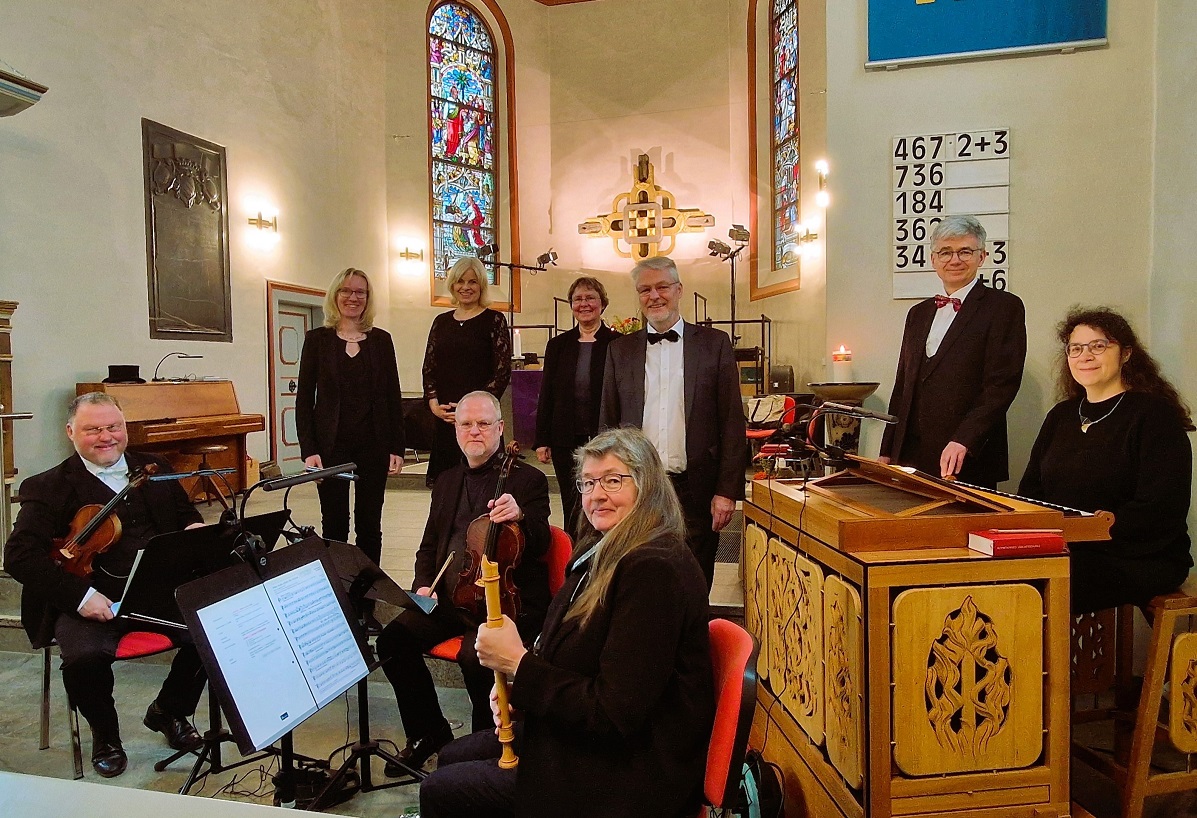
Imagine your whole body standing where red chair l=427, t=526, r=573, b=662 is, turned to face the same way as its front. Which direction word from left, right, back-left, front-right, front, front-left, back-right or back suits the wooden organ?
left

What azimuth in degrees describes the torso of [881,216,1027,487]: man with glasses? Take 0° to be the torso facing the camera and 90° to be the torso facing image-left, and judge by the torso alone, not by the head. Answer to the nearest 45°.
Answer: approximately 45°

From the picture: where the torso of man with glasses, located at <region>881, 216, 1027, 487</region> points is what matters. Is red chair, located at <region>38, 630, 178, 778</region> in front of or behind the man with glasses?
in front

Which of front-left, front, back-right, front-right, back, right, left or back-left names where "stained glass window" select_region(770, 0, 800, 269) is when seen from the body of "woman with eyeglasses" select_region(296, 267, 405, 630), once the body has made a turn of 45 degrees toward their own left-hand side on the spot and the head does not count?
left

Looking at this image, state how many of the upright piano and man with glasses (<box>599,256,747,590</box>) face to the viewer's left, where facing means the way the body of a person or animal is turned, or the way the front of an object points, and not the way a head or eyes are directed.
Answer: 0

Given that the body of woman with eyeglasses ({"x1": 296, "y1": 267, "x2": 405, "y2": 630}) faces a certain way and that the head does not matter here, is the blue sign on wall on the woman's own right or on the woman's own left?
on the woman's own left

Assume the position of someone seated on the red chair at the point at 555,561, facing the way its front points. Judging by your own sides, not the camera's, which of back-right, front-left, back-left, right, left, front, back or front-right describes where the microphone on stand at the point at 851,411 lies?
left

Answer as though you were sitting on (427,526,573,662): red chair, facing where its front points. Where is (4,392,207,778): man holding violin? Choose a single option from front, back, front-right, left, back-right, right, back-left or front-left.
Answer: front-right

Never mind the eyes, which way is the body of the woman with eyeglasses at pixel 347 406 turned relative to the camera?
toward the camera
